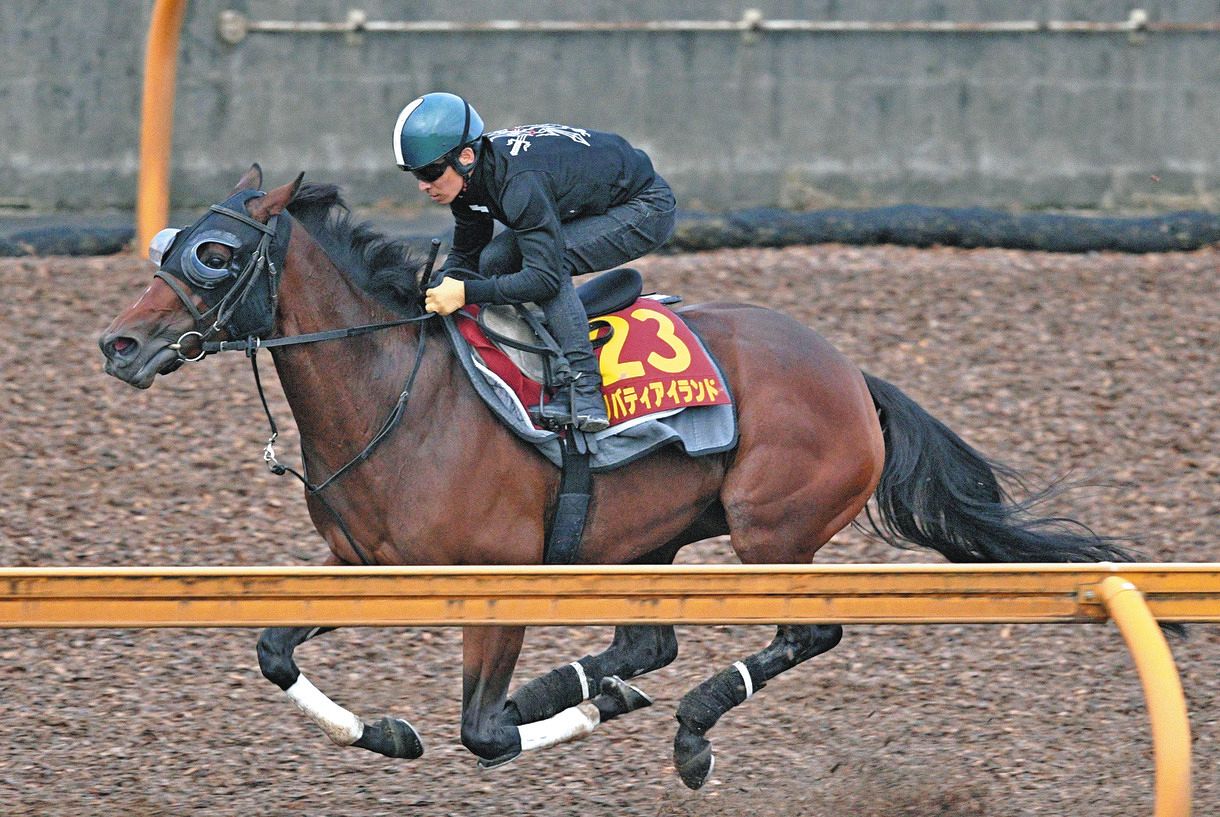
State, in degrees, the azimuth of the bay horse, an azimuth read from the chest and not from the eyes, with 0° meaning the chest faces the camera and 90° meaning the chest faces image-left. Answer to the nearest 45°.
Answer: approximately 90°

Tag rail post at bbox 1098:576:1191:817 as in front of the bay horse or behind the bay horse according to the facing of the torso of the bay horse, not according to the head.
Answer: behind

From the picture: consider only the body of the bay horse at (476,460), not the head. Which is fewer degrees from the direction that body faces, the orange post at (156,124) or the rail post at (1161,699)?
the orange post
